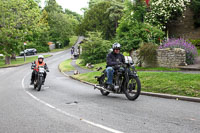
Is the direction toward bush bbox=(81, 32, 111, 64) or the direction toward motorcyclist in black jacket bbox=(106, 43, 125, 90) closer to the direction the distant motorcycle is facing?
the motorcyclist in black jacket

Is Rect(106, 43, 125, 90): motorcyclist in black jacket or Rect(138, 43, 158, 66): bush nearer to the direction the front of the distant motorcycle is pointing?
the motorcyclist in black jacket

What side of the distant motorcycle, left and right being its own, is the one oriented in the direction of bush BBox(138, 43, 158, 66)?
left

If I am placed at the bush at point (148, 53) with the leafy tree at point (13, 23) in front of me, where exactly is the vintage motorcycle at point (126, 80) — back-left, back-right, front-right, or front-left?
back-left

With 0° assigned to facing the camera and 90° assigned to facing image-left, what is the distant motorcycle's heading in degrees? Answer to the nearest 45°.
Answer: approximately 0°

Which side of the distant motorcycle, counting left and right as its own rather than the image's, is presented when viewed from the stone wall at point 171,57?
left

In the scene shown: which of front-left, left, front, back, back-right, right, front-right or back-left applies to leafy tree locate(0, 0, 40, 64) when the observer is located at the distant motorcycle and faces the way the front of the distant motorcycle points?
back

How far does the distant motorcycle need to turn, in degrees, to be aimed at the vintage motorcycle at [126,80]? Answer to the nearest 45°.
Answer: approximately 45° to its left
